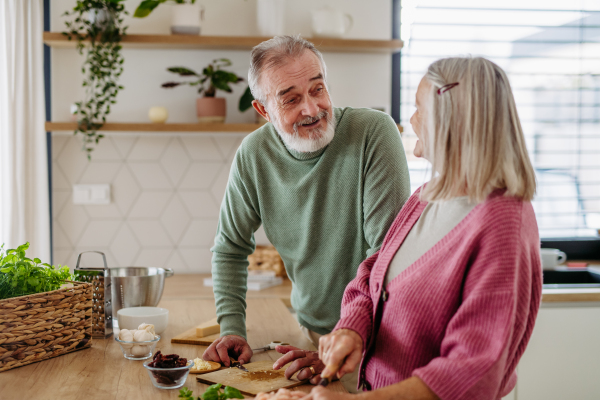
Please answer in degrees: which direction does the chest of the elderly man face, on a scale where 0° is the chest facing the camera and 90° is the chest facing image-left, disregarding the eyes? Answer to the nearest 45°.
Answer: approximately 0°

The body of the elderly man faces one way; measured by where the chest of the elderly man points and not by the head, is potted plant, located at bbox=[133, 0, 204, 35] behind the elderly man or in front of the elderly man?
behind

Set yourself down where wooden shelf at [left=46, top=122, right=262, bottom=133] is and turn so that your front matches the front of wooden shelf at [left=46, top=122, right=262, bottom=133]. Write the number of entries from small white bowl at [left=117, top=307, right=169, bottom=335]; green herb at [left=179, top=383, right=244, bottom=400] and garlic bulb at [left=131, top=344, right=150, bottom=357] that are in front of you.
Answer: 3

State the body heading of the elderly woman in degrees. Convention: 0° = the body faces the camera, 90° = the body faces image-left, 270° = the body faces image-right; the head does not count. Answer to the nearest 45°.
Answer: approximately 45°

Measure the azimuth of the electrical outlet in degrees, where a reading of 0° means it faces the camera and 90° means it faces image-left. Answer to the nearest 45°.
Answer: approximately 0°

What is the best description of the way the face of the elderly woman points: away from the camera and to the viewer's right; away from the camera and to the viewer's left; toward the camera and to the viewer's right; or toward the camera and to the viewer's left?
away from the camera and to the viewer's left

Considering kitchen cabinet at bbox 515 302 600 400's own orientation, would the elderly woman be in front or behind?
in front

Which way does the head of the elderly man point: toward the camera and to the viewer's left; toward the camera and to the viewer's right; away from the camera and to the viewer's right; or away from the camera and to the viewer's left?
toward the camera and to the viewer's right

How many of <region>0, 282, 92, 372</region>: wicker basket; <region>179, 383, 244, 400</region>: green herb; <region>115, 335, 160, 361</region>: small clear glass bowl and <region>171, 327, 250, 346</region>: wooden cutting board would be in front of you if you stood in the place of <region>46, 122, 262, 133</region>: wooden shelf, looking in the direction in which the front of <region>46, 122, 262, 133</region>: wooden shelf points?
4

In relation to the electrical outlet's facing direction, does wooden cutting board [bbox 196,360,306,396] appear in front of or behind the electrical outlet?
in front

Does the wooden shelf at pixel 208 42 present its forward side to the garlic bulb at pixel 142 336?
yes
